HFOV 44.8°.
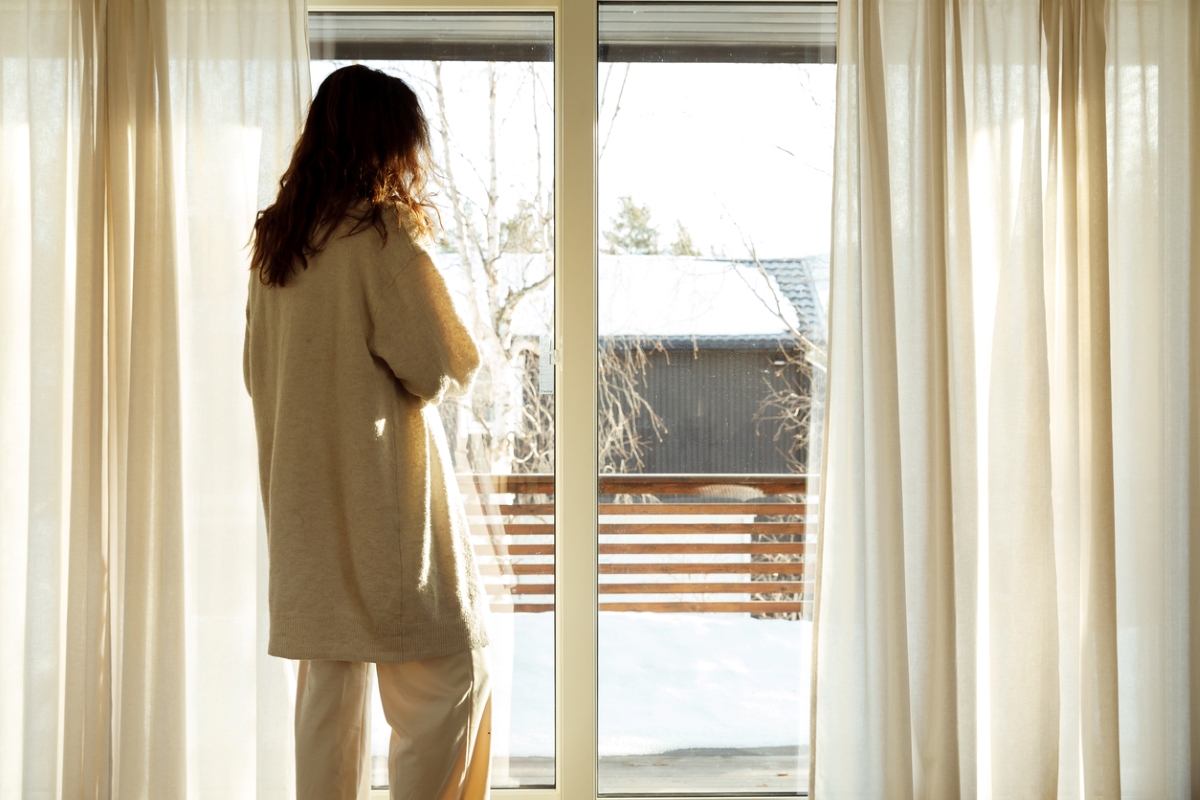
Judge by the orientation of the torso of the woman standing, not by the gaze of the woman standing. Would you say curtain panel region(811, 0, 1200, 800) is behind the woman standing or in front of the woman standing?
in front

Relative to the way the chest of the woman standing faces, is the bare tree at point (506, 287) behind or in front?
in front

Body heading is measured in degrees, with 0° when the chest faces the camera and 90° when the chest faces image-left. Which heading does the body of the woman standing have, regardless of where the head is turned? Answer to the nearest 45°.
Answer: approximately 225°

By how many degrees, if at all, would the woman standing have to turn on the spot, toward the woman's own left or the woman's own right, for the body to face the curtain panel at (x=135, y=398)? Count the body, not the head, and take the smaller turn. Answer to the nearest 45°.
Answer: approximately 90° to the woman's own left

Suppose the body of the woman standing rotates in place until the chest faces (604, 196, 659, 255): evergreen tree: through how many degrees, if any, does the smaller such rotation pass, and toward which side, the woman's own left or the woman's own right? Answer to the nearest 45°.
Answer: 0° — they already face it

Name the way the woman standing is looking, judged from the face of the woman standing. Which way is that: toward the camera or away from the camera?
away from the camera

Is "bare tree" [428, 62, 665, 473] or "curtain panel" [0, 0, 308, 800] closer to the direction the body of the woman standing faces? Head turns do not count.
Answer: the bare tree

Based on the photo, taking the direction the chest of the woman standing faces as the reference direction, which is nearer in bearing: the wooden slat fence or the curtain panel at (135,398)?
the wooden slat fence

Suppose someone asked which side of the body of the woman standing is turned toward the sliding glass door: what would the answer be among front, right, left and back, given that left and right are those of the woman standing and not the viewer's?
front
